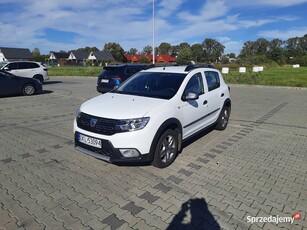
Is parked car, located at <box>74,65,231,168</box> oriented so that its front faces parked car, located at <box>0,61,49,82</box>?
no

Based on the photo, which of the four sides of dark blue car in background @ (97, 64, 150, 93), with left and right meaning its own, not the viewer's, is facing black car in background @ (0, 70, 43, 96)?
left

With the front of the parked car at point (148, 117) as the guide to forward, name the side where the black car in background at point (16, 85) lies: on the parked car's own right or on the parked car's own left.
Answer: on the parked car's own right

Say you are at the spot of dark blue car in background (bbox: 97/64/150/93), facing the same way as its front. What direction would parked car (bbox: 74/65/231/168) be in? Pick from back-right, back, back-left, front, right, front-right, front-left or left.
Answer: back-right

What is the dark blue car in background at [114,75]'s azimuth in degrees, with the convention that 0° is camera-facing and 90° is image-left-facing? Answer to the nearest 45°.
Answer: approximately 225°

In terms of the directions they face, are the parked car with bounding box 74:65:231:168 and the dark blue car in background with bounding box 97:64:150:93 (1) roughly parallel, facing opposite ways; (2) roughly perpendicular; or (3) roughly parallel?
roughly parallel, facing opposite ways

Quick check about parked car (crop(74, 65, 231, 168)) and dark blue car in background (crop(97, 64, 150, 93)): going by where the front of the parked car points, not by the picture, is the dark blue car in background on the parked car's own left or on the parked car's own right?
on the parked car's own right

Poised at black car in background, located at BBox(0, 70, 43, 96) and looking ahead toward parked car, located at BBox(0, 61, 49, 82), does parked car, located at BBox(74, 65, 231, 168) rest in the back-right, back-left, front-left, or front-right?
back-right
